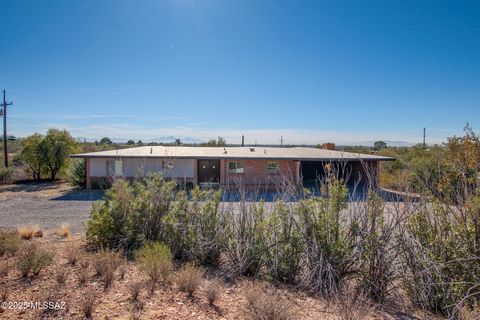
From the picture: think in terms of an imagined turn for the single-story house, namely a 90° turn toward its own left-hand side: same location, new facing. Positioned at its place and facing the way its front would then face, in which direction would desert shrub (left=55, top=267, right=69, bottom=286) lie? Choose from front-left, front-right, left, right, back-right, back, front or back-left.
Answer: right

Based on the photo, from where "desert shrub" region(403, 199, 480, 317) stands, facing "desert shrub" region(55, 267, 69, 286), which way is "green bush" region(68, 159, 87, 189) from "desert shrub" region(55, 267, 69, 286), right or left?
right

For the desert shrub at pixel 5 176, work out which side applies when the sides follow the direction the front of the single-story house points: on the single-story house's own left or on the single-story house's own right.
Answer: on the single-story house's own right

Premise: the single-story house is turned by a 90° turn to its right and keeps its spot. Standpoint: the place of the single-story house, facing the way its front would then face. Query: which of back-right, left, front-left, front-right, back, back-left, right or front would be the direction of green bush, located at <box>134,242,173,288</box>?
left

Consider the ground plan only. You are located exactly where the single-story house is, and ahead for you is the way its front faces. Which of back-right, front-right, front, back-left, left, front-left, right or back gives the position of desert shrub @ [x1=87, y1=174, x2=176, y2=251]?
front

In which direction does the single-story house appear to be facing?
toward the camera

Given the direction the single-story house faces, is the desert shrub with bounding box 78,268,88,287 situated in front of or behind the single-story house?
in front

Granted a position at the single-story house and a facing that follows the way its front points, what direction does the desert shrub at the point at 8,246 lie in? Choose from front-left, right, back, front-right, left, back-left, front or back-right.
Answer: front

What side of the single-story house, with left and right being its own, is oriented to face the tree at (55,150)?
right

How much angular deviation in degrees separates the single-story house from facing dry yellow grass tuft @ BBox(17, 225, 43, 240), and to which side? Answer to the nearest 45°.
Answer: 0° — it already faces it

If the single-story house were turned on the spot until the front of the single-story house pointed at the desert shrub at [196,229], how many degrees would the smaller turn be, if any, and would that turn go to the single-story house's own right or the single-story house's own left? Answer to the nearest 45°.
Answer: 0° — it already faces it

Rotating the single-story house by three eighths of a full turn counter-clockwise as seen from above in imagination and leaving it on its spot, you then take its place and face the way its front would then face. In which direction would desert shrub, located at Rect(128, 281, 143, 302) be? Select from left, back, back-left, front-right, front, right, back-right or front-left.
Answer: back-right

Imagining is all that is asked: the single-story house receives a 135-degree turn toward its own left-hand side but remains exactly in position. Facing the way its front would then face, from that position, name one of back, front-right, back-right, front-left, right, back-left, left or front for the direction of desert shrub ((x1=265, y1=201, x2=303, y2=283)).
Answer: back-right

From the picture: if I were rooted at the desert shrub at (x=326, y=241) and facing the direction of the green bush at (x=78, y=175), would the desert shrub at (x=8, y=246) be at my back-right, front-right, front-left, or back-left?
front-left

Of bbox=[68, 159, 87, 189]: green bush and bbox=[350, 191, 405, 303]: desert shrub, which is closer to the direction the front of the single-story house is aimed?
the desert shrub

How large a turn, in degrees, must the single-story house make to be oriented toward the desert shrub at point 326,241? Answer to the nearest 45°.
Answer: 0° — it already faces it

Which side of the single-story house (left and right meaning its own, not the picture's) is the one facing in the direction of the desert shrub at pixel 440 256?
front

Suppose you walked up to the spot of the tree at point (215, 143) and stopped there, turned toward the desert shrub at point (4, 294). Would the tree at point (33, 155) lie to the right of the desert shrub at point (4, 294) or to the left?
right

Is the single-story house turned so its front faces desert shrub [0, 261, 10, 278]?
yes
